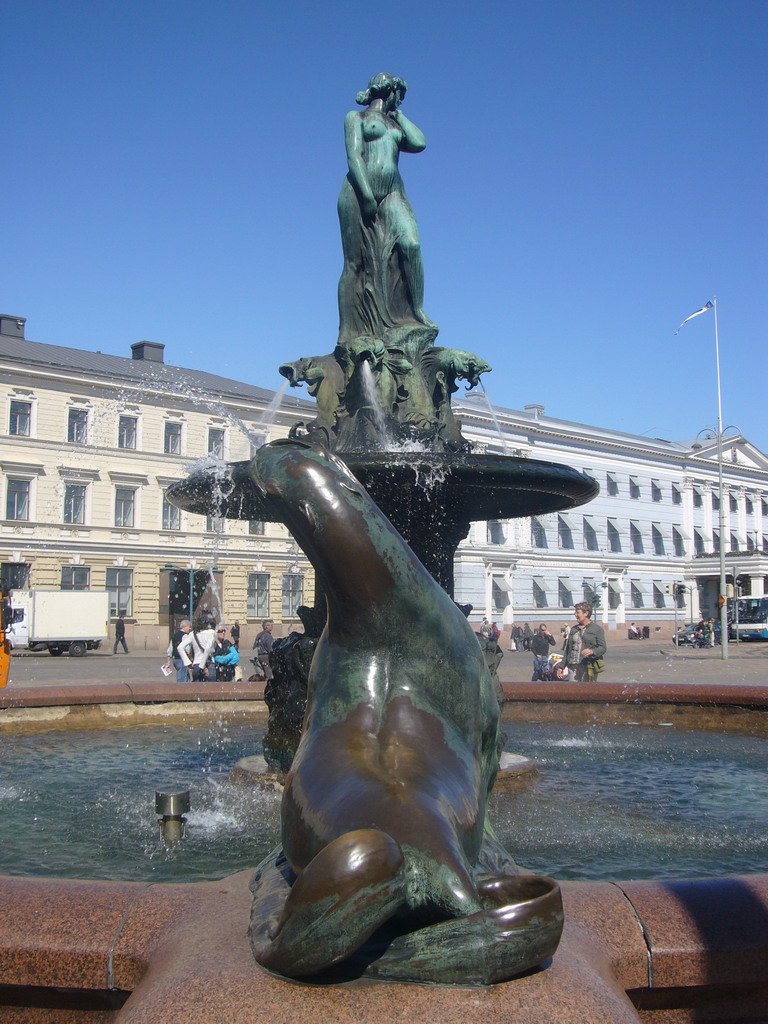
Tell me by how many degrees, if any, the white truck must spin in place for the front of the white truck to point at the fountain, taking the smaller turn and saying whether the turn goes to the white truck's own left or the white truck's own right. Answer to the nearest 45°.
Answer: approximately 90° to the white truck's own left

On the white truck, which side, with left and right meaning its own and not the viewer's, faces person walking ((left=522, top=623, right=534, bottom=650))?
back

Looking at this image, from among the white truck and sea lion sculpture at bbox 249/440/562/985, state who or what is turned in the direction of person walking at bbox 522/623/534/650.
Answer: the sea lion sculpture

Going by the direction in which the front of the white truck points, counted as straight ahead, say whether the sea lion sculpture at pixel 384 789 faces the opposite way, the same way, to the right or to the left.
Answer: to the right

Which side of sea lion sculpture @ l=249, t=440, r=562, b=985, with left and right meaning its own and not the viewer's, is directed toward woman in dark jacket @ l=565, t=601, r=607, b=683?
front

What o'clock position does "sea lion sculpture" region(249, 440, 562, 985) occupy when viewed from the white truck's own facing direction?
The sea lion sculpture is roughly at 9 o'clock from the white truck.

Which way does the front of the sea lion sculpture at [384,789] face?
away from the camera

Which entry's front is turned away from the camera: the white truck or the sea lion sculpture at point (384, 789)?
the sea lion sculpture

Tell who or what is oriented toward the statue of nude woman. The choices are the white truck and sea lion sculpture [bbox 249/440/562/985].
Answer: the sea lion sculpture

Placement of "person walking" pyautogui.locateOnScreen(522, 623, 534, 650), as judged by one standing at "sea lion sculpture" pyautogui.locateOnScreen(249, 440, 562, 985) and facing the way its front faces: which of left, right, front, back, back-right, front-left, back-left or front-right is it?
front

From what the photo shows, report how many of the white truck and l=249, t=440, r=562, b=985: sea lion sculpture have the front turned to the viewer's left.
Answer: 1

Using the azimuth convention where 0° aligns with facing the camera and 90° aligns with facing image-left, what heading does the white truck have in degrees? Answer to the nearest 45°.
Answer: approximately 90°
